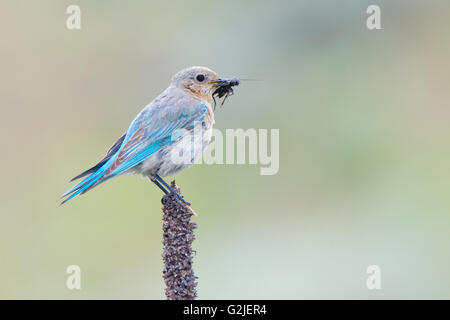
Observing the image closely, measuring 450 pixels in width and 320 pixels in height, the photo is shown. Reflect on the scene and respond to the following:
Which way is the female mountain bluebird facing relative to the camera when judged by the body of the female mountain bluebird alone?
to the viewer's right
